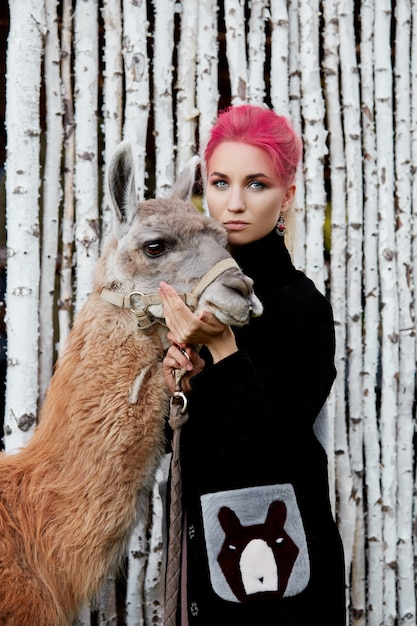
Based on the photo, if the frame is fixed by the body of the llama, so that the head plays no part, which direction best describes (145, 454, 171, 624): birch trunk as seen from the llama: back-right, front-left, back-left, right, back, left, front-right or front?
left

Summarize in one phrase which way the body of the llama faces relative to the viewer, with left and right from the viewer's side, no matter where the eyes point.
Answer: facing to the right of the viewer

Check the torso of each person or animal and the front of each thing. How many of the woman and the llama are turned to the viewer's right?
1

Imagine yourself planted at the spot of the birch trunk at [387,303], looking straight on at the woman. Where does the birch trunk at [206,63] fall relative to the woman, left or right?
right

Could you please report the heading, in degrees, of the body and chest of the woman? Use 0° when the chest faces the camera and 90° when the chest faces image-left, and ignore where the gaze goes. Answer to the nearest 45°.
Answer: approximately 45°

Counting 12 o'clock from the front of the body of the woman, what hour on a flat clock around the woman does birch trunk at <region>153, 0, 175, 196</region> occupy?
The birch trunk is roughly at 4 o'clock from the woman.
